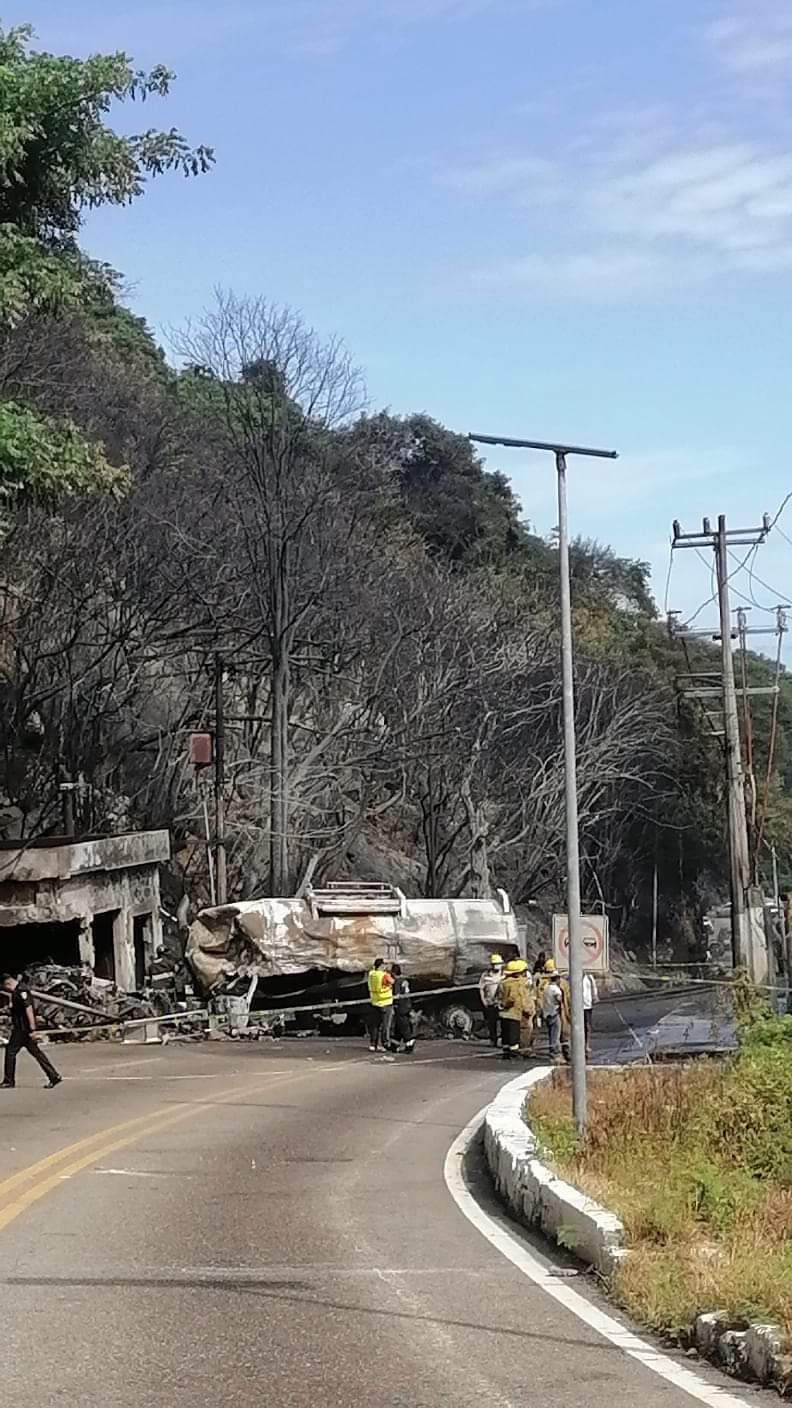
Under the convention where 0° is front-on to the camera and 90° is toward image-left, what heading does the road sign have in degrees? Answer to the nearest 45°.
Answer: approximately 0°

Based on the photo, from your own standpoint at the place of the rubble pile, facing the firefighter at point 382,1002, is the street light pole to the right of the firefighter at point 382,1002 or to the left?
right

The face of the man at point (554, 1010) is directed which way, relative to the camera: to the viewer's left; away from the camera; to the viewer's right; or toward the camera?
away from the camera

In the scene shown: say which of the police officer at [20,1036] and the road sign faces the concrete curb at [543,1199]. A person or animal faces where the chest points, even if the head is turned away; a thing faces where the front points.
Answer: the road sign

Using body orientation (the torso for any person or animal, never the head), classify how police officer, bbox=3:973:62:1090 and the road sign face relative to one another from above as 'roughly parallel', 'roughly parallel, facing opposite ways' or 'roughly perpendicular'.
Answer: roughly perpendicular
